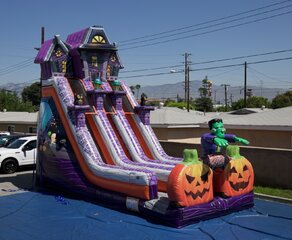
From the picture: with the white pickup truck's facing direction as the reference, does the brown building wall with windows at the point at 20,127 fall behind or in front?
behind

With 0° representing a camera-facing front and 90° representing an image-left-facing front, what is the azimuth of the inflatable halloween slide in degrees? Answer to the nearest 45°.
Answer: approximately 315°

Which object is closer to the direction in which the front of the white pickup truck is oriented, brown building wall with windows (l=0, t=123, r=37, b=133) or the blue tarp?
the blue tarp

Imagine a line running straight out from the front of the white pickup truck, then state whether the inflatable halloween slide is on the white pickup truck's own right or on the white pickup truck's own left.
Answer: on the white pickup truck's own left

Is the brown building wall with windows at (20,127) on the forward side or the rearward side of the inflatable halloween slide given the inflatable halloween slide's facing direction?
on the rearward side

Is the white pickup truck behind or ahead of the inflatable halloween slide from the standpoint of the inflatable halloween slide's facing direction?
behind

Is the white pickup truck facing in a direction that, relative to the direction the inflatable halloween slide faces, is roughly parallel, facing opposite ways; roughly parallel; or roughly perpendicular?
roughly perpendicular
